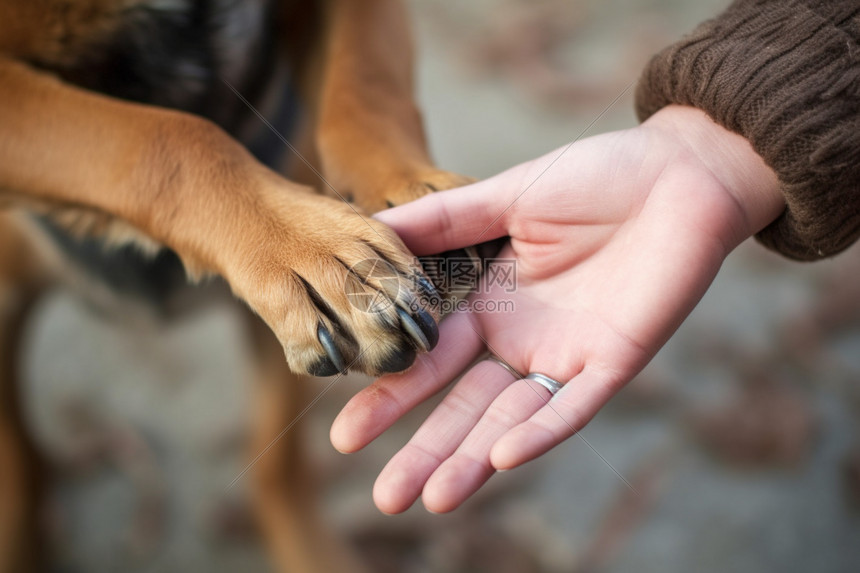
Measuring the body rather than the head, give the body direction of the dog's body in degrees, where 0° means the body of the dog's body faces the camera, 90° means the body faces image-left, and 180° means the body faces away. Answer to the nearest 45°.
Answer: approximately 315°
